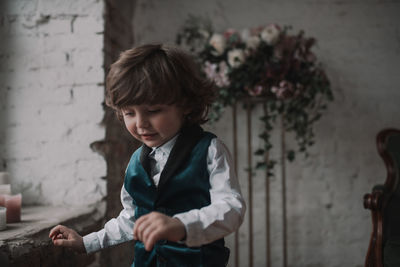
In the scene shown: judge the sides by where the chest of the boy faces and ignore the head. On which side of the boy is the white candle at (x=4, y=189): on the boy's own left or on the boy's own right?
on the boy's own right

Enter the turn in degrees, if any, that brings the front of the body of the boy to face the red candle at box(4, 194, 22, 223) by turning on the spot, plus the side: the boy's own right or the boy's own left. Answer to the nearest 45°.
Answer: approximately 90° to the boy's own right

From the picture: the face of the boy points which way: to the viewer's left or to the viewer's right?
to the viewer's left

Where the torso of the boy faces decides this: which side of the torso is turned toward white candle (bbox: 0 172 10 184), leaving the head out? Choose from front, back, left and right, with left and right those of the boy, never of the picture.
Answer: right

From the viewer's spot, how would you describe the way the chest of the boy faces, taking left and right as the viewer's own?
facing the viewer and to the left of the viewer

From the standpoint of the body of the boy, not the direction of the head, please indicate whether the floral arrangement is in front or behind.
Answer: behind

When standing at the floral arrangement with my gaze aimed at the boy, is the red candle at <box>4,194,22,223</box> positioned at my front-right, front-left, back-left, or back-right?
front-right
